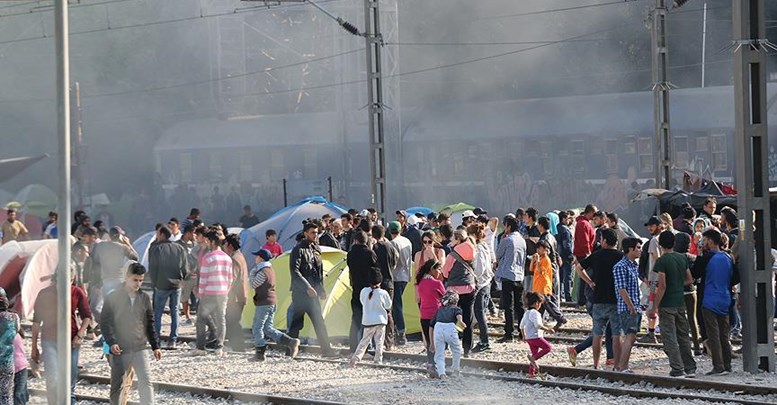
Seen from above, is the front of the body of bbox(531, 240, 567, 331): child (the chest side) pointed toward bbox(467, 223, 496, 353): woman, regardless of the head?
yes

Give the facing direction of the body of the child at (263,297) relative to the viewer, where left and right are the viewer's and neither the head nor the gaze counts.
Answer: facing to the left of the viewer

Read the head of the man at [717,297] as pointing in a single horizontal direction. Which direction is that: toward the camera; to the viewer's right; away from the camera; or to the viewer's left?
to the viewer's left

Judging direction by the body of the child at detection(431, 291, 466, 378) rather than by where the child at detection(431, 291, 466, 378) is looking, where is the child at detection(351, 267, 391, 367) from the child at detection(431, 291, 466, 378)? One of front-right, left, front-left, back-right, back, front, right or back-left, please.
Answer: front-left

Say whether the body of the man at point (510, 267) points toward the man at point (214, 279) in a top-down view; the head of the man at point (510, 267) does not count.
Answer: no

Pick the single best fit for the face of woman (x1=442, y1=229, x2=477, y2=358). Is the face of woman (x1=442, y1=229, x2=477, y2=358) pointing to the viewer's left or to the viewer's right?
to the viewer's left

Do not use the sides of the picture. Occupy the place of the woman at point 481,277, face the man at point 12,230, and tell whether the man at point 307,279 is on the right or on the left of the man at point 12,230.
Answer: left

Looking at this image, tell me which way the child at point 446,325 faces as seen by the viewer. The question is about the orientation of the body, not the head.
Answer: away from the camera

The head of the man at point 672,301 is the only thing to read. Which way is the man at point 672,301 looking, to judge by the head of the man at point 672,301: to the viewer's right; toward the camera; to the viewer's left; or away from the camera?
away from the camera

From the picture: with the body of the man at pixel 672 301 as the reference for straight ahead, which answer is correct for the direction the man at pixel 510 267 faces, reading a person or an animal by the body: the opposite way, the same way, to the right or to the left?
the same way
